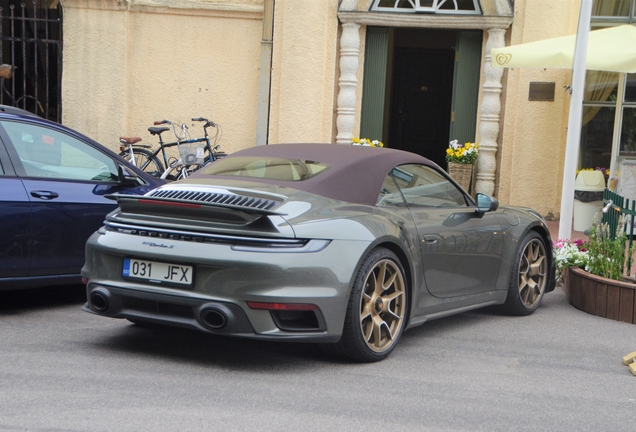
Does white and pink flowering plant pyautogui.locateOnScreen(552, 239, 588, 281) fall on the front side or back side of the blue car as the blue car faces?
on the front side

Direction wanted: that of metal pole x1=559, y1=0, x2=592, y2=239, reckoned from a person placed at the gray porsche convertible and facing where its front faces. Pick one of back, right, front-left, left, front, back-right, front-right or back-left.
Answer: front

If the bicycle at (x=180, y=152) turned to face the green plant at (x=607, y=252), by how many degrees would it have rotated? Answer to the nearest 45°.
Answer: approximately 45° to its right

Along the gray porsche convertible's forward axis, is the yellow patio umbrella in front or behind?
in front

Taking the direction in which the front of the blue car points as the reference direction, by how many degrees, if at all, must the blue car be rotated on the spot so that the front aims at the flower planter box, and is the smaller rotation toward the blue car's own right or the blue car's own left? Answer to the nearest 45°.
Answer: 0° — it already faces it

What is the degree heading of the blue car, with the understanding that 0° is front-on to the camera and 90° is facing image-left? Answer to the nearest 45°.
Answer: approximately 270°

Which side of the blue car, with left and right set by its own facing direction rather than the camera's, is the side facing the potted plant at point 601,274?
front

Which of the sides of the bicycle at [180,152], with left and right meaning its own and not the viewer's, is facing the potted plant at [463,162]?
front

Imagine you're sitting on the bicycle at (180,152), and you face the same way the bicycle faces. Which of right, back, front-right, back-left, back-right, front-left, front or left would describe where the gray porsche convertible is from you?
right

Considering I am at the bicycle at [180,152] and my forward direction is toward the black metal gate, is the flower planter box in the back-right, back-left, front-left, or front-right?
back-left

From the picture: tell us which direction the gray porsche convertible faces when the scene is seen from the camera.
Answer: facing away from the viewer and to the right of the viewer

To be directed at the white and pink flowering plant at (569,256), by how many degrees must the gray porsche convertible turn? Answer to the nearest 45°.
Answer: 0° — it already faces it

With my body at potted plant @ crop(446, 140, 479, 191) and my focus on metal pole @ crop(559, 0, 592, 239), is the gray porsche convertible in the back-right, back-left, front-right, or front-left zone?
front-right

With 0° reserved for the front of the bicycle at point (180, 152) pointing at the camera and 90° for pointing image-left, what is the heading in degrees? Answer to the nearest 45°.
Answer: approximately 270°

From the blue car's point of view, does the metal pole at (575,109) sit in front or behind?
in front

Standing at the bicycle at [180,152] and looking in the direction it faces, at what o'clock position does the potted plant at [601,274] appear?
The potted plant is roughly at 2 o'clock from the bicycle.

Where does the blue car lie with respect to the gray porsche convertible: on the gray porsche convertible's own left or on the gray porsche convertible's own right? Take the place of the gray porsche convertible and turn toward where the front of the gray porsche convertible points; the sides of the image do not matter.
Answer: on the gray porsche convertible's own left
